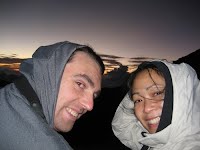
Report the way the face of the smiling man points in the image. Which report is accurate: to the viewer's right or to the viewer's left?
to the viewer's right

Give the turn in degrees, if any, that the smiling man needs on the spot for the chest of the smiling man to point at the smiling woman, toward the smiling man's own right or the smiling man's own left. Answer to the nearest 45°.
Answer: approximately 45° to the smiling man's own left

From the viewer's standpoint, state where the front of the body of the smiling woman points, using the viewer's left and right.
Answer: facing the viewer and to the left of the viewer

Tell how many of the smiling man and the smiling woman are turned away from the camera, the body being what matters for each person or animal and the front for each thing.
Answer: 0

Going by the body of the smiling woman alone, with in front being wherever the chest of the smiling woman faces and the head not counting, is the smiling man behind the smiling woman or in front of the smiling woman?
in front
